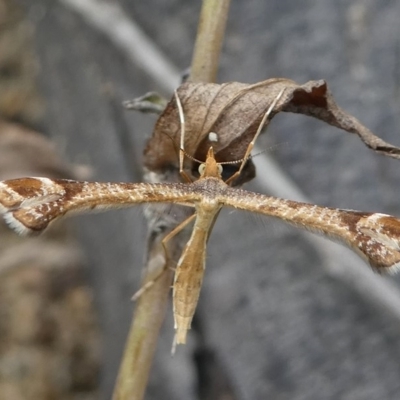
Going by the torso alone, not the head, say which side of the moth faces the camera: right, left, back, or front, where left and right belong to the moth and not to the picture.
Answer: back
